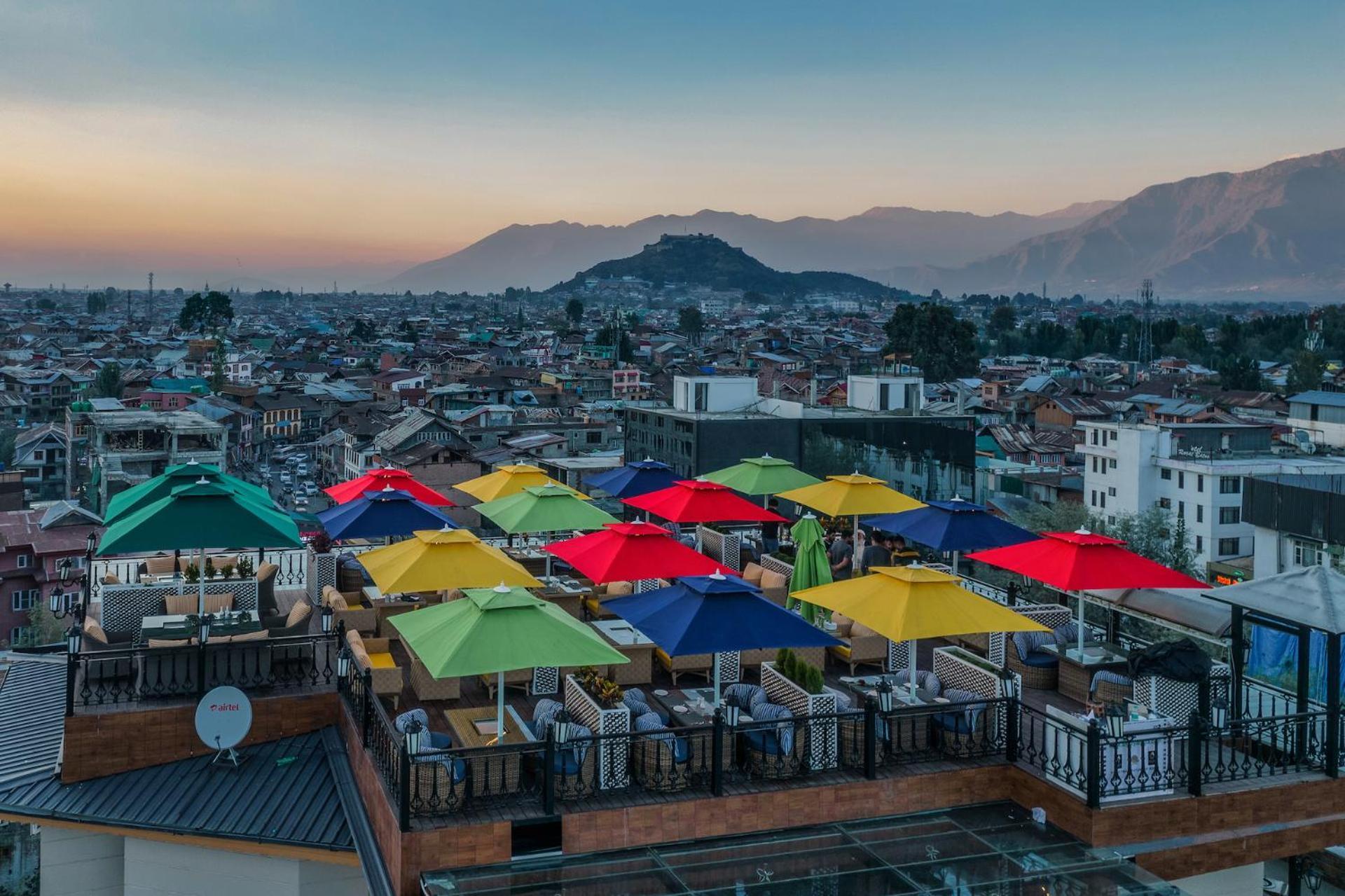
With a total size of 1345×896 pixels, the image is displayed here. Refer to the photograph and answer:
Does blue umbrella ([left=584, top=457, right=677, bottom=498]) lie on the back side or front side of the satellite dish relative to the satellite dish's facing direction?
on the back side

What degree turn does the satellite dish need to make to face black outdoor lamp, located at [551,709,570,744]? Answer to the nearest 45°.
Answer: approximately 45° to its left

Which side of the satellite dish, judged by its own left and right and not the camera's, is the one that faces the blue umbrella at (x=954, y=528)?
left

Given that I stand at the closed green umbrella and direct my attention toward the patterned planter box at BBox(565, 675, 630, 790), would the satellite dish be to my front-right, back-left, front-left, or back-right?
front-right

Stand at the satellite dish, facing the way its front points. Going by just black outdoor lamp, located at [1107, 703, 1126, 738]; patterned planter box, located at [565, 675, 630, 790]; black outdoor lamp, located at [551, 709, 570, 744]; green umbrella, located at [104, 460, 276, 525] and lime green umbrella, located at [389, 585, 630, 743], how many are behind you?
1

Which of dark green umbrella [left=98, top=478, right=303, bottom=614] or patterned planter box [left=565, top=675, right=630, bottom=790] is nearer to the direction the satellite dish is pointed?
the patterned planter box

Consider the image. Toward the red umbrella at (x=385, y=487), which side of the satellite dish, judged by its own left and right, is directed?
back

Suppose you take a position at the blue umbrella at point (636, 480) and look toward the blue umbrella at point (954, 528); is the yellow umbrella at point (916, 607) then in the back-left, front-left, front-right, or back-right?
front-right

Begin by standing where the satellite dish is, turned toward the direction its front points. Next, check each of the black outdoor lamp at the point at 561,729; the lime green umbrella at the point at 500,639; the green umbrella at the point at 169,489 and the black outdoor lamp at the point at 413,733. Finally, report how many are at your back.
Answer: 1

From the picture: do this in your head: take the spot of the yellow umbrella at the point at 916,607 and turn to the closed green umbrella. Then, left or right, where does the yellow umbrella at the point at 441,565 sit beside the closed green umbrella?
left

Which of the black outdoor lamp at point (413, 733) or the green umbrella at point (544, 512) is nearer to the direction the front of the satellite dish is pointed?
the black outdoor lamp

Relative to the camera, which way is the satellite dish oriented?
toward the camera

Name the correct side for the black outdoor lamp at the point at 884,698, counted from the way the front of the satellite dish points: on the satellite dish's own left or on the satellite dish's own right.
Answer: on the satellite dish's own left

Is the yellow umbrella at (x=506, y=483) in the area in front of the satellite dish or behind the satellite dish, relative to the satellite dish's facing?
behind
